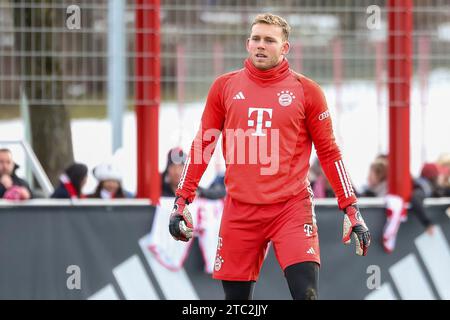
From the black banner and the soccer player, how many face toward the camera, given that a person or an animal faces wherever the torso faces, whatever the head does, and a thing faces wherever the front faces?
2

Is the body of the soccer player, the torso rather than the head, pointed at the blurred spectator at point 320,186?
no

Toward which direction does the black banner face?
toward the camera

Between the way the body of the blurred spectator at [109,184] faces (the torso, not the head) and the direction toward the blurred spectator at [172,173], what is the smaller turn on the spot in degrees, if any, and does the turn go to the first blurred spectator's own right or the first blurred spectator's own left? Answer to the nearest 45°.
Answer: approximately 90° to the first blurred spectator's own left

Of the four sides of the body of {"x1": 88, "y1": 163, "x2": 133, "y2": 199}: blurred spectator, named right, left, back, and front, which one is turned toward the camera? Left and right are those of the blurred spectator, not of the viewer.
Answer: front

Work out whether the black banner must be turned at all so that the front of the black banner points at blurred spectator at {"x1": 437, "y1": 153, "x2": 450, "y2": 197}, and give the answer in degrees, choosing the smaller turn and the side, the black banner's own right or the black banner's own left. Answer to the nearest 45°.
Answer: approximately 135° to the black banner's own left

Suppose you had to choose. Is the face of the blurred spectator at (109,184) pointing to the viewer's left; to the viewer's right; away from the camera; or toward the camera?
toward the camera

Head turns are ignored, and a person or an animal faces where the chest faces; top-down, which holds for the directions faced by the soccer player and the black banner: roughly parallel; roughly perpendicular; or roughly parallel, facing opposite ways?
roughly parallel

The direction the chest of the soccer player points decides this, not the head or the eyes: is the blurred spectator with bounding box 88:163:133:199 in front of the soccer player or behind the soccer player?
behind

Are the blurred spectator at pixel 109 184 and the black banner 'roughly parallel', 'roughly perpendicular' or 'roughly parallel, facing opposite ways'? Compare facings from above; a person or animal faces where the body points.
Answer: roughly parallel

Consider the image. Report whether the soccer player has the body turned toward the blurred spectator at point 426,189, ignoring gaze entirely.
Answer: no

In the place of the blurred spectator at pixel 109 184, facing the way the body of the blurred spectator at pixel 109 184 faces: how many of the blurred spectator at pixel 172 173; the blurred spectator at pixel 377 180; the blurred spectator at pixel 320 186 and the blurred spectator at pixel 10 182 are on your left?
3

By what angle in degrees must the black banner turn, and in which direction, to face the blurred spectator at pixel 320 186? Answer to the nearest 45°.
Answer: approximately 135° to its left

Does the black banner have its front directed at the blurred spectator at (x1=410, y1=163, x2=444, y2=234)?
no

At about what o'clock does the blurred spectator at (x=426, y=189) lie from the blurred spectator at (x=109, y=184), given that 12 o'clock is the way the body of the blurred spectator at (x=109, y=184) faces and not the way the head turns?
the blurred spectator at (x=426, y=189) is roughly at 9 o'clock from the blurred spectator at (x=109, y=184).

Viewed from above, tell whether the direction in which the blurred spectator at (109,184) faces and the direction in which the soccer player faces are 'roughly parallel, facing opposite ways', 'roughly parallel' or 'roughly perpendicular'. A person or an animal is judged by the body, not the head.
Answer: roughly parallel
